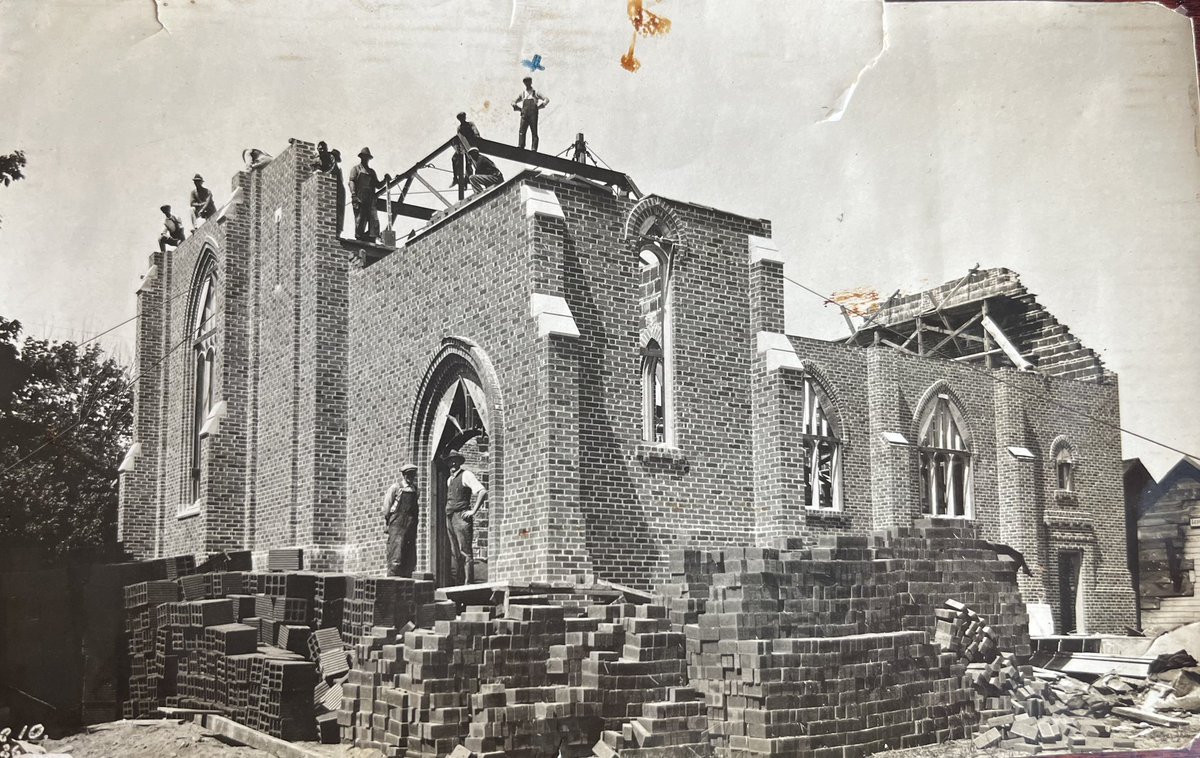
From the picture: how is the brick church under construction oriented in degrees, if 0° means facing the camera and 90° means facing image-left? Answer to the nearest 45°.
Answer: approximately 45°

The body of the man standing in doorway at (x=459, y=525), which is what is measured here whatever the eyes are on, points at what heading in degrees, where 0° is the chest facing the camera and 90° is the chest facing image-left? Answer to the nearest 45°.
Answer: approximately 45°

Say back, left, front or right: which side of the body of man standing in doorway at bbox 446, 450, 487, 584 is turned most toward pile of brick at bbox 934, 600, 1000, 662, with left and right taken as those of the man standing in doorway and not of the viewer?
left

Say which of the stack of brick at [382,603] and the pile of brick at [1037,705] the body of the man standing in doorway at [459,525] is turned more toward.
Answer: the stack of brick

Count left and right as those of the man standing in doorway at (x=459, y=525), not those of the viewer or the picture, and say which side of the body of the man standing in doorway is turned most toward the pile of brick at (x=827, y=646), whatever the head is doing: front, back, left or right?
left

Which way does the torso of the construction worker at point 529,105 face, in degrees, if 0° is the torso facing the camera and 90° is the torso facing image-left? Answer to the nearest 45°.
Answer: approximately 0°
